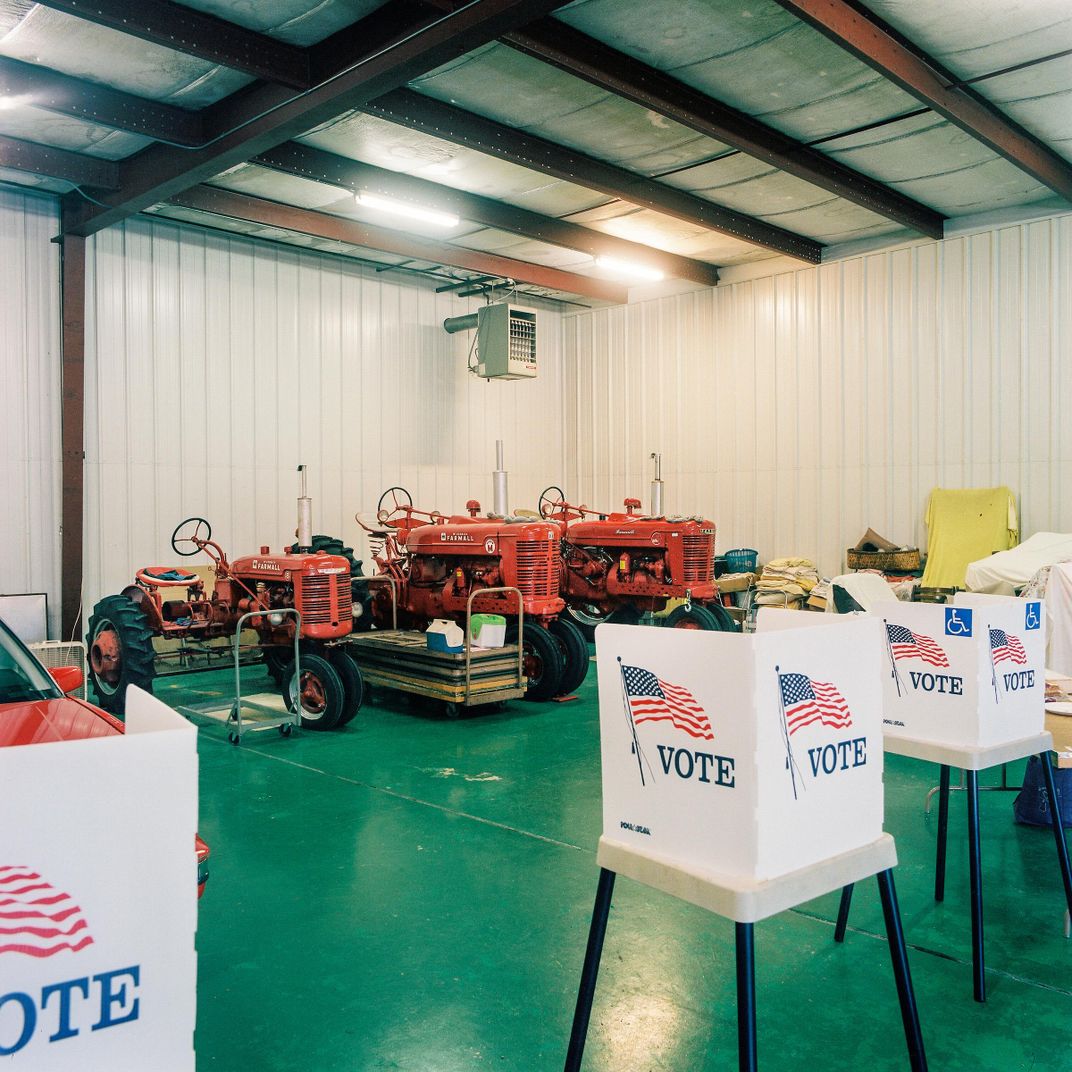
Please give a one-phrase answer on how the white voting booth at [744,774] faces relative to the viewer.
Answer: facing away from the viewer and to the right of the viewer

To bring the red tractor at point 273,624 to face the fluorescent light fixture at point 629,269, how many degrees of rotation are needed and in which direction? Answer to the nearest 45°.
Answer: approximately 90° to its left

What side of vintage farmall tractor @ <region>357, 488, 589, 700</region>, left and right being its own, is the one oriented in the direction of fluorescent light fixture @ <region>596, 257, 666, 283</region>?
left

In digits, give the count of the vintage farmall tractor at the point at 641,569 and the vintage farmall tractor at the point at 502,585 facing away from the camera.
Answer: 0

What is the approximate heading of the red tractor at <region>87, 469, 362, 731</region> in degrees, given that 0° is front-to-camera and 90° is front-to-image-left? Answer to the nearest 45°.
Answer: approximately 315°

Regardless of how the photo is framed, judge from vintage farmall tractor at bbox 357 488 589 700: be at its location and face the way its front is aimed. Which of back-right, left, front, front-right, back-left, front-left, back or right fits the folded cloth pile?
left

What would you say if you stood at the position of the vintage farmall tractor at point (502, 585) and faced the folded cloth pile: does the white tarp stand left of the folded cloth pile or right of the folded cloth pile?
right

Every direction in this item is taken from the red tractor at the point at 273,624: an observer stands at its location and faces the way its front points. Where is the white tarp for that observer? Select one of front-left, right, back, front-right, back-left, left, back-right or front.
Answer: front-left

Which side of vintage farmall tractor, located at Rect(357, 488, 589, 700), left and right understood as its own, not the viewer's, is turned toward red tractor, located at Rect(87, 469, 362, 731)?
right

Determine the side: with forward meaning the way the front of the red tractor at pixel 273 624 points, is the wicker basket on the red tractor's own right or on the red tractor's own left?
on the red tractor's own left
